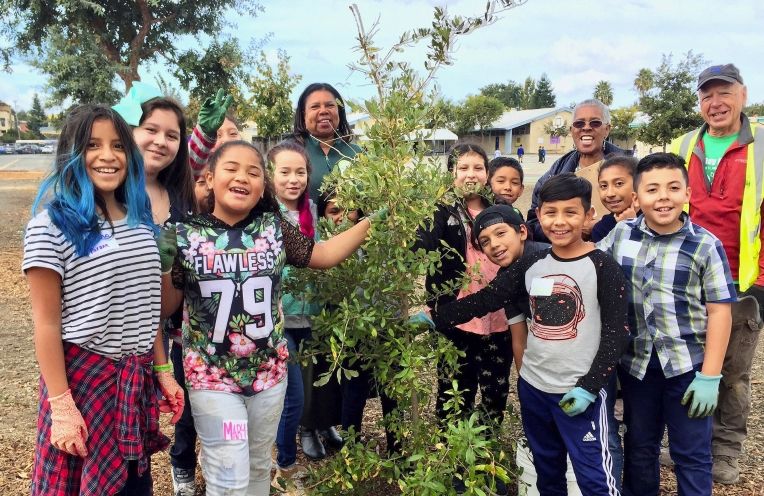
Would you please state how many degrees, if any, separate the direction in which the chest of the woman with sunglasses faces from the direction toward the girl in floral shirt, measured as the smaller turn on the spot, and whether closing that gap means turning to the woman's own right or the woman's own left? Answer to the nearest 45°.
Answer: approximately 45° to the woman's own right

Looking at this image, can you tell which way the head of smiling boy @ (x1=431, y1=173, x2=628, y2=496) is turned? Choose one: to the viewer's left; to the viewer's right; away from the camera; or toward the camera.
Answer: toward the camera

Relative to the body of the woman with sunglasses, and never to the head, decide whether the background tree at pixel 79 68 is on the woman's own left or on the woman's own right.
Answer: on the woman's own right

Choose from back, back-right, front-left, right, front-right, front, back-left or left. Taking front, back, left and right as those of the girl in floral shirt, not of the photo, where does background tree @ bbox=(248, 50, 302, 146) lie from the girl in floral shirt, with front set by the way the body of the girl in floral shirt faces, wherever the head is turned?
back

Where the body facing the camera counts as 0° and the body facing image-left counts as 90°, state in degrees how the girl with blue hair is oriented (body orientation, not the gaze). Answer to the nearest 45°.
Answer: approximately 315°

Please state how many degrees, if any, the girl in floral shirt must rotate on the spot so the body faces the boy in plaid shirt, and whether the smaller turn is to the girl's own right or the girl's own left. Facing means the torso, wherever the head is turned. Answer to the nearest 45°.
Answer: approximately 90° to the girl's own left

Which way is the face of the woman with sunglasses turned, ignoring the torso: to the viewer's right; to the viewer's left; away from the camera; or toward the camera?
toward the camera

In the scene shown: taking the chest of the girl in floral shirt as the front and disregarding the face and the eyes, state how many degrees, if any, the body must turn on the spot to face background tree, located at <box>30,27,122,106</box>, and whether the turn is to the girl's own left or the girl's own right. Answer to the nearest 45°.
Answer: approximately 180°

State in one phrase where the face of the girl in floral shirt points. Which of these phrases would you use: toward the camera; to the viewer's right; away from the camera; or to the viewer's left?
toward the camera

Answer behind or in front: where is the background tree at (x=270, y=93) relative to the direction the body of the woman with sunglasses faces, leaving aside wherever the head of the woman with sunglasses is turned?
behind

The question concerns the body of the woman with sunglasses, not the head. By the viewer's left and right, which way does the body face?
facing the viewer

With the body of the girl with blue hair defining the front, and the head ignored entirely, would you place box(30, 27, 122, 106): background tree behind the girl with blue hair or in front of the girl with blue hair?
behind

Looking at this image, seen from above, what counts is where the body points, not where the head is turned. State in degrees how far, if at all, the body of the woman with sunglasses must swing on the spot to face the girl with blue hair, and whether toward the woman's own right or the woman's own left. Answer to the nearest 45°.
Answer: approximately 45° to the woman's own right

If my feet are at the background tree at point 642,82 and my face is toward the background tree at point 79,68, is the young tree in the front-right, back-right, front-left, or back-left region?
front-left

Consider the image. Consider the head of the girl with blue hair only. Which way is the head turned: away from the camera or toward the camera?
toward the camera

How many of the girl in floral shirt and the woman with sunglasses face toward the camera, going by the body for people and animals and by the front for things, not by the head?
2

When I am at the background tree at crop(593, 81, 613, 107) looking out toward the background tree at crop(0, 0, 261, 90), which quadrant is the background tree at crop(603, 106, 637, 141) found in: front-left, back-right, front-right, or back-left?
front-left

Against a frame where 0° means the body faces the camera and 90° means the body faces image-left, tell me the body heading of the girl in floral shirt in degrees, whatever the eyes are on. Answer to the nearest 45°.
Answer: approximately 0°

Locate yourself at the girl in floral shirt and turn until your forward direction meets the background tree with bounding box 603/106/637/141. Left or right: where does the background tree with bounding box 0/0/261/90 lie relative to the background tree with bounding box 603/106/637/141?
left
